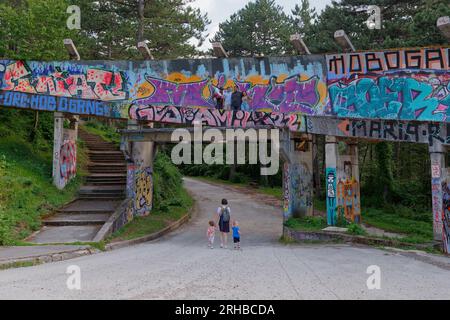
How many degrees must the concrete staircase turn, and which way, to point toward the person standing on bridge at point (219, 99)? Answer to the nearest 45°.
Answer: approximately 90° to its left

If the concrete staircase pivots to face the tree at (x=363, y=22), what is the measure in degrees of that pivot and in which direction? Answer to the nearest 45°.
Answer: approximately 90° to its left

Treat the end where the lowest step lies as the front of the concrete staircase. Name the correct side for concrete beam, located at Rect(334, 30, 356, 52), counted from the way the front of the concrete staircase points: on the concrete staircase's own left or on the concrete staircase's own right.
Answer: on the concrete staircase's own left

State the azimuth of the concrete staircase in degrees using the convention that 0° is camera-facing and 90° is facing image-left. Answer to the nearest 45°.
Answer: approximately 0°

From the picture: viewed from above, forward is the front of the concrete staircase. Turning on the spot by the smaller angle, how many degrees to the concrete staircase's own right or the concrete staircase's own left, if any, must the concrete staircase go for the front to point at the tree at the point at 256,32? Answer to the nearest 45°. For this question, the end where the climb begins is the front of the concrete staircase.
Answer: approximately 135° to the concrete staircase's own left

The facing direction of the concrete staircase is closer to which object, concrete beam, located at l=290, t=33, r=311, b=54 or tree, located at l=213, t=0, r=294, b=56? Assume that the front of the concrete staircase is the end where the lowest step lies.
the concrete beam

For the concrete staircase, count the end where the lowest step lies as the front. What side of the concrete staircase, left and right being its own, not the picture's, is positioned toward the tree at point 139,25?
back

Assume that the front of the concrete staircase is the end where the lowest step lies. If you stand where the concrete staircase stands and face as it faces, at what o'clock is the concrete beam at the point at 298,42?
The concrete beam is roughly at 10 o'clock from the concrete staircase.

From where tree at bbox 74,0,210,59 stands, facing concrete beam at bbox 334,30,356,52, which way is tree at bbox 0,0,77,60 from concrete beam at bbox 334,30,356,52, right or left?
right
